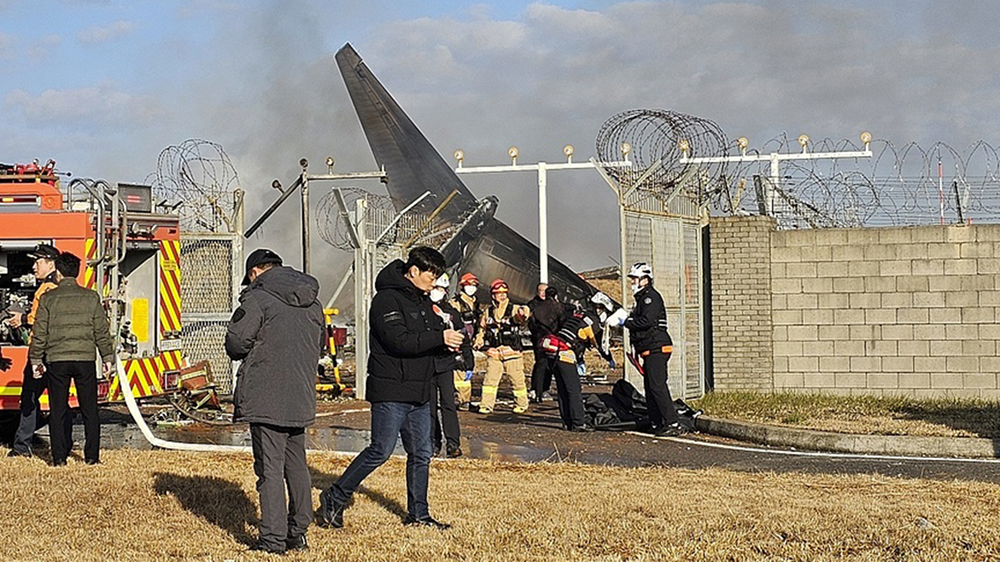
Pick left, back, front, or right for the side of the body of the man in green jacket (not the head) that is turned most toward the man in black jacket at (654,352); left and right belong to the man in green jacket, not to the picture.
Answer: right

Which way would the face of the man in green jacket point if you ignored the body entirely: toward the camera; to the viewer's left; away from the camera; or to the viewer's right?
away from the camera

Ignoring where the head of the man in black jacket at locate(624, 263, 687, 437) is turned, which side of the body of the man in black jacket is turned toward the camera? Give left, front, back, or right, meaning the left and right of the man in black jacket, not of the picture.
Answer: left

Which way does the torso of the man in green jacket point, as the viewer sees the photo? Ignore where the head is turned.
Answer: away from the camera

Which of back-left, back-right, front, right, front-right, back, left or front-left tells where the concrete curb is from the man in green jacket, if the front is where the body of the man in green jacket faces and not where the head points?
right

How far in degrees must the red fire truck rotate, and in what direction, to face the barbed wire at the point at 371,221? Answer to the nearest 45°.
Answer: approximately 90° to its right

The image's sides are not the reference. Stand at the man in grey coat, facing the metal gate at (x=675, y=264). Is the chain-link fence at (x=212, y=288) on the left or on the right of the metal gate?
left

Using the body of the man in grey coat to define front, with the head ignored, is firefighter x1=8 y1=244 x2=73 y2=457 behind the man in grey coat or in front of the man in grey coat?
in front

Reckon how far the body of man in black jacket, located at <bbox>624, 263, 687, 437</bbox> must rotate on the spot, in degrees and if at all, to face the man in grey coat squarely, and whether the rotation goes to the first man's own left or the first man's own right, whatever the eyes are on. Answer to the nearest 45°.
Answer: approximately 90° to the first man's own left

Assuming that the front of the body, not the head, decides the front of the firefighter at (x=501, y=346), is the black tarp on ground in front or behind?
in front

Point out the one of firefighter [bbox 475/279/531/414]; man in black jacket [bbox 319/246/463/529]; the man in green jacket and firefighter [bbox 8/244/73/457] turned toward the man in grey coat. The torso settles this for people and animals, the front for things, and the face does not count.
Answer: firefighter [bbox 475/279/531/414]

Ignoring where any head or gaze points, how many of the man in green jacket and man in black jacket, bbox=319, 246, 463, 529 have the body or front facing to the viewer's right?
1

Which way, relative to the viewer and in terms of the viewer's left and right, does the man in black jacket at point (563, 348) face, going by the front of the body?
facing away from the viewer and to the right of the viewer
